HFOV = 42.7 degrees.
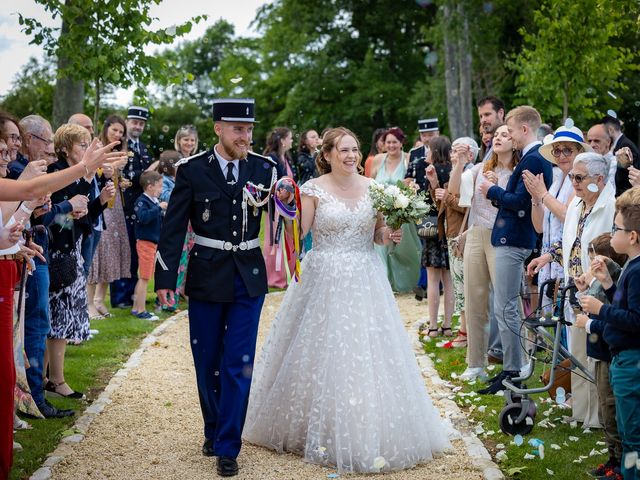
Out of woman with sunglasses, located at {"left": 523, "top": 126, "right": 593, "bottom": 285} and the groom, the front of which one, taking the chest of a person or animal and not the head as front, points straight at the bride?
the woman with sunglasses

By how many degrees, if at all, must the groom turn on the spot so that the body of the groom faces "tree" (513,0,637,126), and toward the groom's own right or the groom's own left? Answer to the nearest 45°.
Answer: approximately 135° to the groom's own left

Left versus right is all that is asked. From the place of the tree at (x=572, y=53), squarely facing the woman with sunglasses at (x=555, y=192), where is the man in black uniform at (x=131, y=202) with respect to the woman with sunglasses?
right

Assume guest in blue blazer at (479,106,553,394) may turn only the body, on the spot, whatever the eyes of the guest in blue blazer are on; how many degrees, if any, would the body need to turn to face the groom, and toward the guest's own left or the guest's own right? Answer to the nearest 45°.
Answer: approximately 45° to the guest's own left

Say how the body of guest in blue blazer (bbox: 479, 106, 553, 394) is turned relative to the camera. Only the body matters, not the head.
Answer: to the viewer's left

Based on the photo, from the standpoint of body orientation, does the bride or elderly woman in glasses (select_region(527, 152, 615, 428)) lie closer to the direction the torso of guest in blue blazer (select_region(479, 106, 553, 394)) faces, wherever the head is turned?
the bride

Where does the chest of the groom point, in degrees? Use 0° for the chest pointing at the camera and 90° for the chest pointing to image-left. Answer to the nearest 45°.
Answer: approximately 0°

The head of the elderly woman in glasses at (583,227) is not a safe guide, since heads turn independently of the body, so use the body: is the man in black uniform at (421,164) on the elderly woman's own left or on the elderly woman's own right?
on the elderly woman's own right

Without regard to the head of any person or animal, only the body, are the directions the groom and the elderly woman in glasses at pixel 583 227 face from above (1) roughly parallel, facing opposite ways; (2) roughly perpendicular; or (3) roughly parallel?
roughly perpendicular

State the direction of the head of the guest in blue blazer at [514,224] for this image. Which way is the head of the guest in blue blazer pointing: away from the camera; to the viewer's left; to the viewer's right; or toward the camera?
to the viewer's left

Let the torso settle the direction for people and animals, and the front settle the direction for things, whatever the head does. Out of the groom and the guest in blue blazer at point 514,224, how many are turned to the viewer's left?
1

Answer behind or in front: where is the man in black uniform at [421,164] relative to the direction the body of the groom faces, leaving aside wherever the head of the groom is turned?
behind
